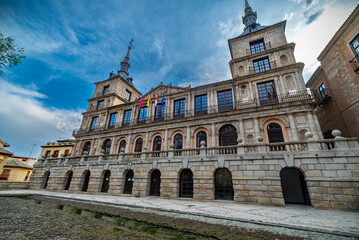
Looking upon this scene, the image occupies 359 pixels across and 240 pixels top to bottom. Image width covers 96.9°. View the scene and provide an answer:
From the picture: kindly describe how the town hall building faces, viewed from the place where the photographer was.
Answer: facing the viewer and to the left of the viewer

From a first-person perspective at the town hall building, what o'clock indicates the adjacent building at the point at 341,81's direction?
The adjacent building is roughly at 8 o'clock from the town hall building.
